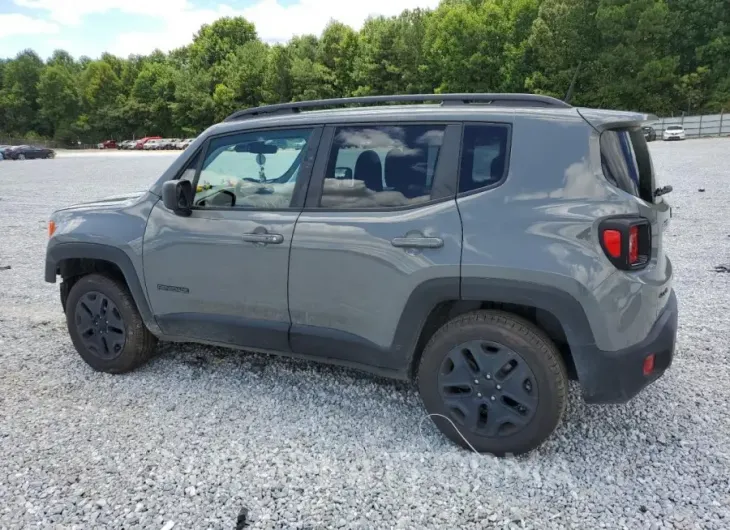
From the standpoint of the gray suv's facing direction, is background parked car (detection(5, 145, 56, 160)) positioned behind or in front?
in front

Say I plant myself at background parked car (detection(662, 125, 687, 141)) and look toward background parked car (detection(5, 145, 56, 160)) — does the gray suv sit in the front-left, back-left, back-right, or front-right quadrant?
front-left

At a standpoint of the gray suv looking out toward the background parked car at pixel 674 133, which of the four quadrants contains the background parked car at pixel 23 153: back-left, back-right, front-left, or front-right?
front-left

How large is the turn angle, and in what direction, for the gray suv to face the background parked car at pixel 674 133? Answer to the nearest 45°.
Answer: approximately 90° to its right

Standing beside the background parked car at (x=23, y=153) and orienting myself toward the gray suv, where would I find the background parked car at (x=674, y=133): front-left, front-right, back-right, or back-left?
front-left

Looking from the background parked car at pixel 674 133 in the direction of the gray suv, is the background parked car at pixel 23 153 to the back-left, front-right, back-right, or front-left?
front-right

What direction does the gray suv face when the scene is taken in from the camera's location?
facing away from the viewer and to the left of the viewer

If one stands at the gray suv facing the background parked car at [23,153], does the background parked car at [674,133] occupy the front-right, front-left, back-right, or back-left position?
front-right

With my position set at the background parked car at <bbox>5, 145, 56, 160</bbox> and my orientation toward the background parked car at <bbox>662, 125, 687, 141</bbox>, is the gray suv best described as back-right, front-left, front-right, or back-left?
front-right
